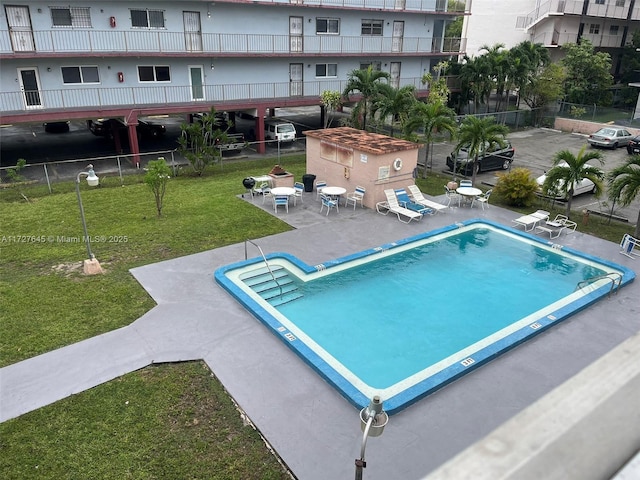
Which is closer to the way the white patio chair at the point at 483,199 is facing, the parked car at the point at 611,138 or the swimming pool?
the swimming pool

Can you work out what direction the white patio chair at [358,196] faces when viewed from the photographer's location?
facing the viewer and to the left of the viewer

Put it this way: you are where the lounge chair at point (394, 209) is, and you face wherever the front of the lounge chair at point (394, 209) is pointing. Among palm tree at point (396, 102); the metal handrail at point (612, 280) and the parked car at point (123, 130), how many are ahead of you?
1

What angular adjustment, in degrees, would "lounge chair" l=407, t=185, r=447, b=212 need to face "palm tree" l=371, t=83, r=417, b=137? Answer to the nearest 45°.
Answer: approximately 135° to its left

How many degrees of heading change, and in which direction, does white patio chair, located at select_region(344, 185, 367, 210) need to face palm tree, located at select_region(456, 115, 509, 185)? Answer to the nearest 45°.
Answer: approximately 180°

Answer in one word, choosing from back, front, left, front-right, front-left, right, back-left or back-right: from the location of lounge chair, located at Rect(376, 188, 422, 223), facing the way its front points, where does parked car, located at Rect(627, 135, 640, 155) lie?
left

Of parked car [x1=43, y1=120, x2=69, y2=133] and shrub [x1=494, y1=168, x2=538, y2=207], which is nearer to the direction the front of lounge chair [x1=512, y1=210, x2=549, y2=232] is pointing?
the parked car

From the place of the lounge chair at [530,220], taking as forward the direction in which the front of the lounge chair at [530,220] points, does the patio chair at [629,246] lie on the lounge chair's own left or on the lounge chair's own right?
on the lounge chair's own left

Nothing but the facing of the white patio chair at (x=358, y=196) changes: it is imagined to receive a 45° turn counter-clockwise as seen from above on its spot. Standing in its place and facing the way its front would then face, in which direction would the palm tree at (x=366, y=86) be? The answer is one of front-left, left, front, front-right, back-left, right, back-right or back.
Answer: back

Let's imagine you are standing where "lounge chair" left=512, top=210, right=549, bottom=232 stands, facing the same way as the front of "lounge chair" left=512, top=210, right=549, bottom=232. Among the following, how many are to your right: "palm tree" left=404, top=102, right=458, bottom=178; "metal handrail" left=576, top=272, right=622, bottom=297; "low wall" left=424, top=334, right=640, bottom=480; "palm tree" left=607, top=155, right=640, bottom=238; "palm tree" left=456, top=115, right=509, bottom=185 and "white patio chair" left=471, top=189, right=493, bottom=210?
3

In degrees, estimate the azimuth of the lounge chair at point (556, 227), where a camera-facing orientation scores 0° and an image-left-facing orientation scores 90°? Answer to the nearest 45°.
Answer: approximately 45°

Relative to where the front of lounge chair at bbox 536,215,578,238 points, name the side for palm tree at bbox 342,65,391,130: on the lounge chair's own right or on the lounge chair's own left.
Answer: on the lounge chair's own right

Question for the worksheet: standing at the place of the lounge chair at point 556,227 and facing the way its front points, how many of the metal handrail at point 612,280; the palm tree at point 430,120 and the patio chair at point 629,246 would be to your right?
1

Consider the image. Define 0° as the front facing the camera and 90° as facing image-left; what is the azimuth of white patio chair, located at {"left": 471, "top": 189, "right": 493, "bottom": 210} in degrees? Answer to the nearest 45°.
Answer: approximately 45°

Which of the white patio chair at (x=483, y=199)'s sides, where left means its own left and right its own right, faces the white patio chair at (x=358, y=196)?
front
